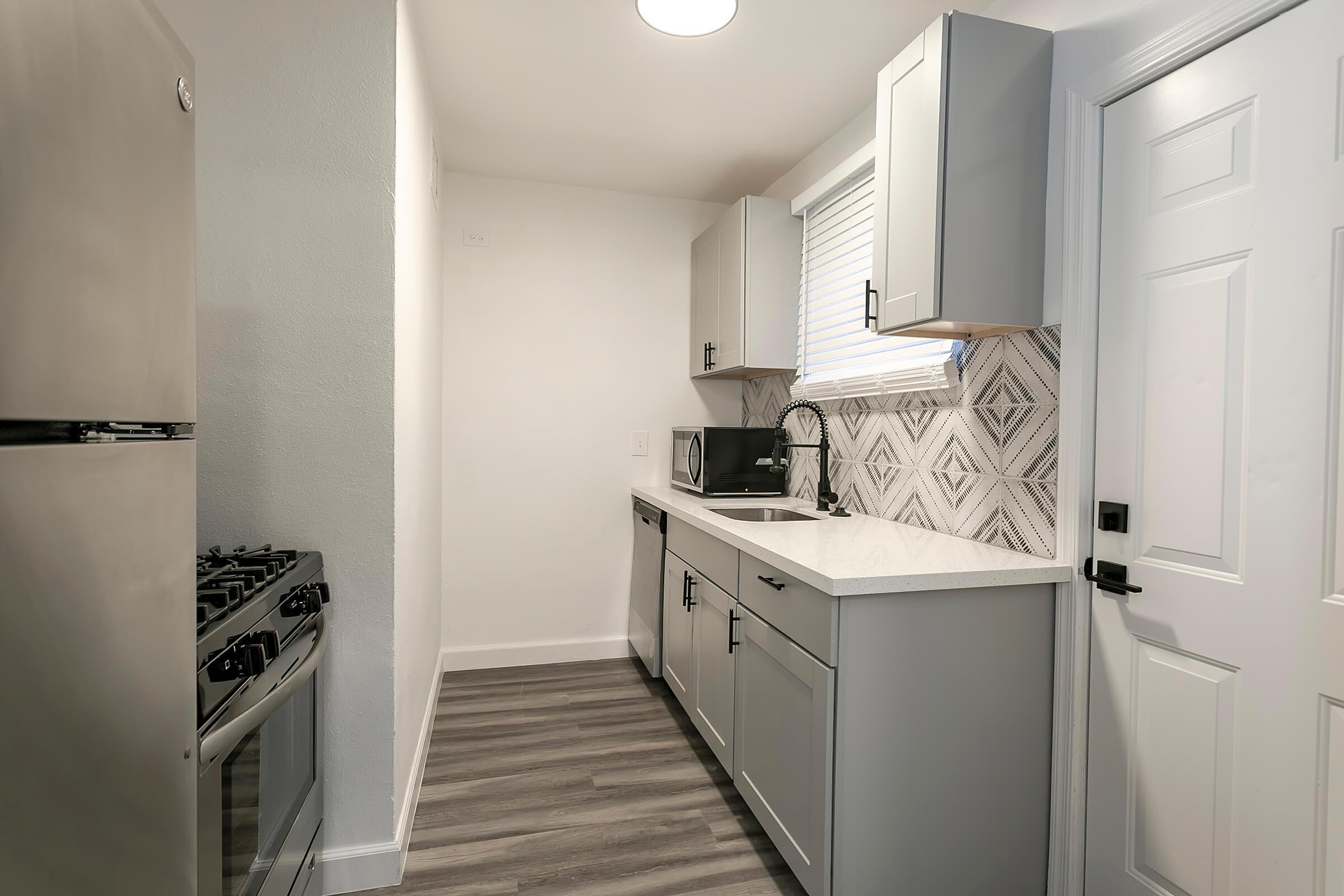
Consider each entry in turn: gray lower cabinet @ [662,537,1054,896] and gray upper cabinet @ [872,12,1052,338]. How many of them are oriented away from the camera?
0

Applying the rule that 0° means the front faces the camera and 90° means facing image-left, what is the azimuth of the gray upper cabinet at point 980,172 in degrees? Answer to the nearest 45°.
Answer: approximately 45°

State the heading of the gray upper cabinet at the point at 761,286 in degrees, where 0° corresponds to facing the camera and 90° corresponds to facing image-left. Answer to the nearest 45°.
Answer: approximately 45°

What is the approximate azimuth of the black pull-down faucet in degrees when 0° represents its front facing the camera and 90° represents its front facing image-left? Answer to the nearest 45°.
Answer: approximately 45°

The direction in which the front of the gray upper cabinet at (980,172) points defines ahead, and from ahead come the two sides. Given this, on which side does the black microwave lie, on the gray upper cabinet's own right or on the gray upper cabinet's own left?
on the gray upper cabinet's own right

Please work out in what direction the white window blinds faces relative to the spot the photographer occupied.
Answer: facing the viewer and to the left of the viewer
